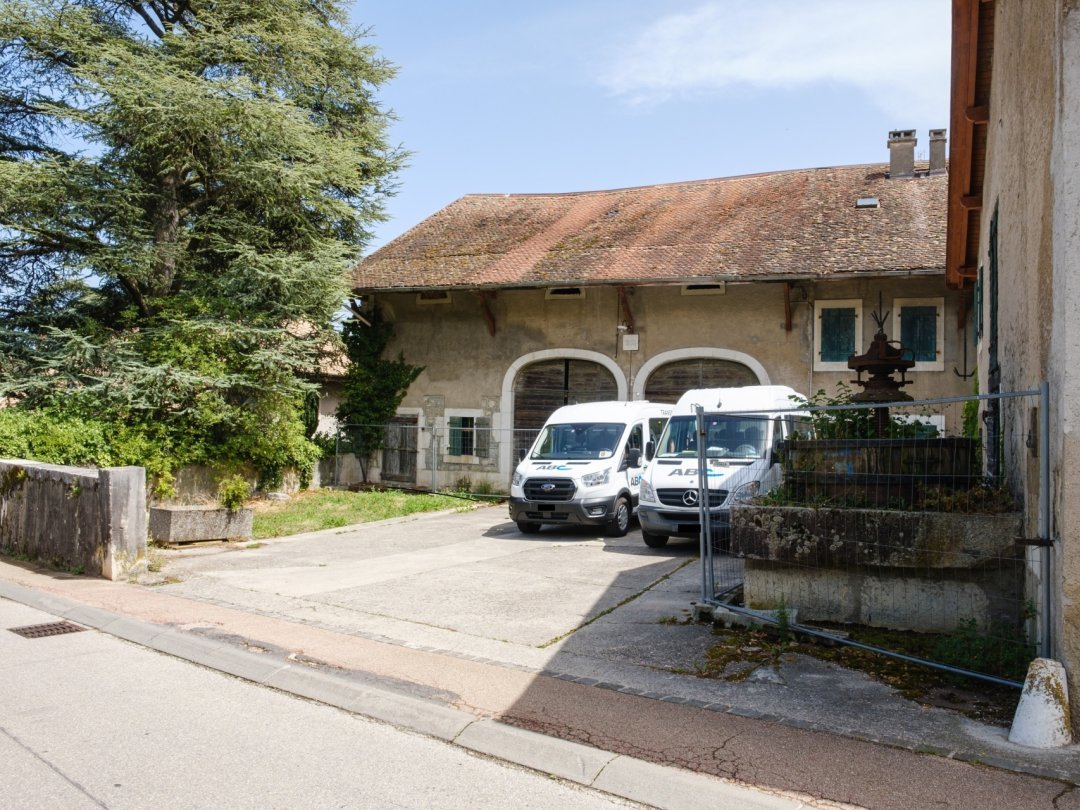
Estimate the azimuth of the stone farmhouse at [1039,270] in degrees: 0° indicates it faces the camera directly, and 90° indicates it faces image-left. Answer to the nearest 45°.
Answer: approximately 90°

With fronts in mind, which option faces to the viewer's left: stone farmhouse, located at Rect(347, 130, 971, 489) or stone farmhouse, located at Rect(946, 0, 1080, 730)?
stone farmhouse, located at Rect(946, 0, 1080, 730)

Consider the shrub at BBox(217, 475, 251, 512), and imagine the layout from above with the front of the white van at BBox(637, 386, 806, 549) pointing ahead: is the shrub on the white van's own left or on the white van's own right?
on the white van's own right

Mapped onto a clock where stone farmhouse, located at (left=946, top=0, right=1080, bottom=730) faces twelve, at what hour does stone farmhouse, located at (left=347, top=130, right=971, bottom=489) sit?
stone farmhouse, located at (left=347, top=130, right=971, bottom=489) is roughly at 2 o'clock from stone farmhouse, located at (left=946, top=0, right=1080, bottom=730).

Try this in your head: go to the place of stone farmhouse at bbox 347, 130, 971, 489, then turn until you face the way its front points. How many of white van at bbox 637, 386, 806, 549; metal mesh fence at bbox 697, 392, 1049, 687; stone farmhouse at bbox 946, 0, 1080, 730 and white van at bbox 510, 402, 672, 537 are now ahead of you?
4

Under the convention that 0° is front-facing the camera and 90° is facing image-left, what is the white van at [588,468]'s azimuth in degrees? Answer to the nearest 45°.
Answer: approximately 45°

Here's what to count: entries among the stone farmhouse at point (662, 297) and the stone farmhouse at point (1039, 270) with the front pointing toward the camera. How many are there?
1

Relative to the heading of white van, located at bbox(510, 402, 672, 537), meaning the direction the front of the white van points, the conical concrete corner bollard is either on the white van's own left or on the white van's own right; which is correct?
on the white van's own left
